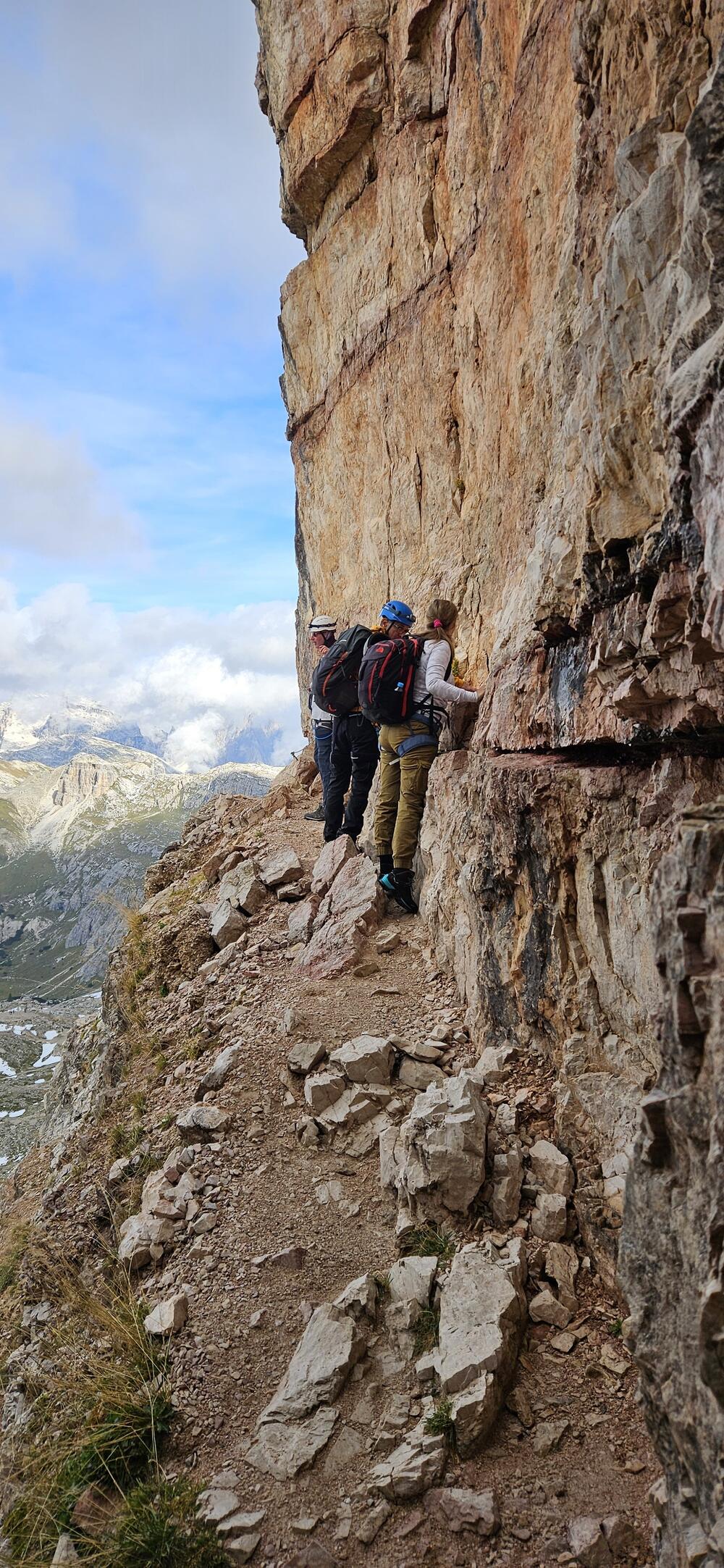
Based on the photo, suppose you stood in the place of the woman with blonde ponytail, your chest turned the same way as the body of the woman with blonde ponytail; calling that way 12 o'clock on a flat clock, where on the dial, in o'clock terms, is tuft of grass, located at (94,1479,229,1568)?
The tuft of grass is roughly at 5 o'clock from the woman with blonde ponytail.

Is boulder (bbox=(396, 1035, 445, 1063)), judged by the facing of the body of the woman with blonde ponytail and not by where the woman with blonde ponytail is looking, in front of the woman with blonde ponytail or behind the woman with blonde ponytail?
behind

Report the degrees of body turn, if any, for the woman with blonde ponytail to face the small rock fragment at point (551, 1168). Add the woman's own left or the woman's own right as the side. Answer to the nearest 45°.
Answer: approximately 135° to the woman's own right

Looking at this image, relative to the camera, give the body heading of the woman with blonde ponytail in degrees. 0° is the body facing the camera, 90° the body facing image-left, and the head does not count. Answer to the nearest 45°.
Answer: approximately 225°

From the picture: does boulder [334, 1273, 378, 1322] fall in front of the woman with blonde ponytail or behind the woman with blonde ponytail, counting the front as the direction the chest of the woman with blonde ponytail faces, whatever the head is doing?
behind

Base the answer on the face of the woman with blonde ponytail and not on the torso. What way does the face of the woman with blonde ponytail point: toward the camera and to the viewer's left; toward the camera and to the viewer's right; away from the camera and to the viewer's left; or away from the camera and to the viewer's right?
away from the camera and to the viewer's right

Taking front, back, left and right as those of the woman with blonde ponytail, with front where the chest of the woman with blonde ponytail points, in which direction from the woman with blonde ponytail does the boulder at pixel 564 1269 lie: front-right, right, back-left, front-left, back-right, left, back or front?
back-right

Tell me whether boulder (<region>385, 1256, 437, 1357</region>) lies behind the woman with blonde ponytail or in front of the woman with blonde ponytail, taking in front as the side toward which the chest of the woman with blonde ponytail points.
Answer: behind
